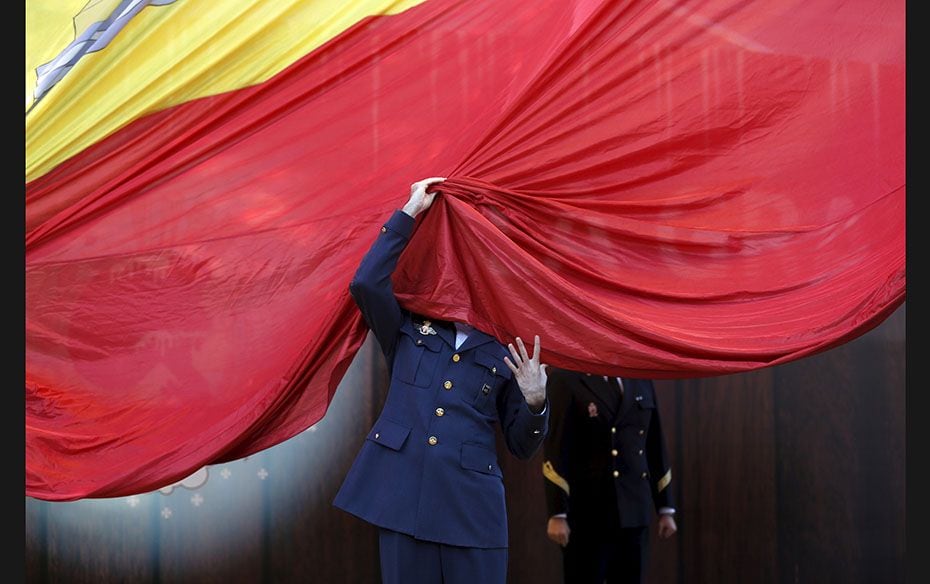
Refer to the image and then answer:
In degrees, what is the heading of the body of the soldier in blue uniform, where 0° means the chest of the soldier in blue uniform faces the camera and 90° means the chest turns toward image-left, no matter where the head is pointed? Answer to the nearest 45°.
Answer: approximately 0°
